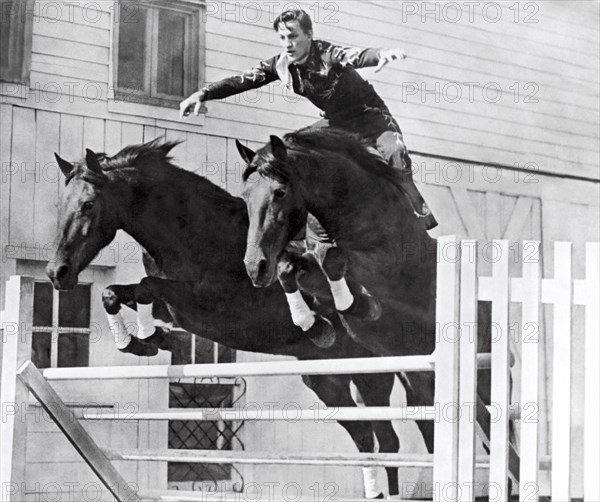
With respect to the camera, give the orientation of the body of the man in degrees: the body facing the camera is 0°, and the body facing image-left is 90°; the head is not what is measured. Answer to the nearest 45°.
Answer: approximately 45°

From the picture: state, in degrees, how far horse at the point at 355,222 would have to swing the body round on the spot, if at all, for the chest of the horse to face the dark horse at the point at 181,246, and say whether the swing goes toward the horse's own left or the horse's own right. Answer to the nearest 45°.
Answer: approximately 45° to the horse's own right

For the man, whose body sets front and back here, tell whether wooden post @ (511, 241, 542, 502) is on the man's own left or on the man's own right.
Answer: on the man's own left

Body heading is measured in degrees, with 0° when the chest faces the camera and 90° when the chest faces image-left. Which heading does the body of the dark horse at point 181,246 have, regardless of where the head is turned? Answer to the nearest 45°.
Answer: approximately 45°

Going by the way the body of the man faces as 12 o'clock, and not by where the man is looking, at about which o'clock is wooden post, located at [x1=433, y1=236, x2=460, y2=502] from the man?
The wooden post is roughly at 10 o'clock from the man.

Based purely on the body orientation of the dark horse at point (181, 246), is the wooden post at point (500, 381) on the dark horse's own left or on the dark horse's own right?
on the dark horse's own left
